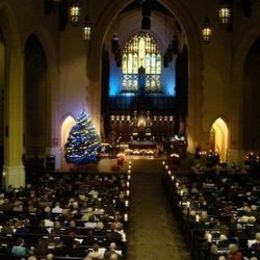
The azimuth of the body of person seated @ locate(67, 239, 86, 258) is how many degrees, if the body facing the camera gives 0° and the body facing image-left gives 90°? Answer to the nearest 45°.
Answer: approximately 180°

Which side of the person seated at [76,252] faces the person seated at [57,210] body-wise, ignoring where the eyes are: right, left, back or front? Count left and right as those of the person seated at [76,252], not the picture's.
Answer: front

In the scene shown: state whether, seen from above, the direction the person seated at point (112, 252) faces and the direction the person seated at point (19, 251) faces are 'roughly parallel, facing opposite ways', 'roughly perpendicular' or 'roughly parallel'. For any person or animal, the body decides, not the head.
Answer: roughly parallel

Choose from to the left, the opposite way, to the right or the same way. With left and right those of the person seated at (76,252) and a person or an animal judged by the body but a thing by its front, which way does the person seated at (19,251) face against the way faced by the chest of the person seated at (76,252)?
the same way

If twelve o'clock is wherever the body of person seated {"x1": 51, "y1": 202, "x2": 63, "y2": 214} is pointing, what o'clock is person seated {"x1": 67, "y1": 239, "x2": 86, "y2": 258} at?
person seated {"x1": 67, "y1": 239, "x2": 86, "y2": 258} is roughly at 6 o'clock from person seated {"x1": 51, "y1": 202, "x2": 63, "y2": 214}.

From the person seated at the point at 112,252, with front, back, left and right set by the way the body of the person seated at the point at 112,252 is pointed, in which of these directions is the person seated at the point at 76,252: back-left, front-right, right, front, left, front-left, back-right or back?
left

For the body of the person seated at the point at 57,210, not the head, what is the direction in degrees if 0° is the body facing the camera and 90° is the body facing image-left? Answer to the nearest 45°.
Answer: approximately 180°

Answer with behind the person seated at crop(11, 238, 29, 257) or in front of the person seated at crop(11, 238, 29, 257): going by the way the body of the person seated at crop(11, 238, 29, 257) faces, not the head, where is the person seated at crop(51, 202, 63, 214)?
in front

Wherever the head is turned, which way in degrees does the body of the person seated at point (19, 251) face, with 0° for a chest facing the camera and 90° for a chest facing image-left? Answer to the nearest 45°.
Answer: approximately 180°

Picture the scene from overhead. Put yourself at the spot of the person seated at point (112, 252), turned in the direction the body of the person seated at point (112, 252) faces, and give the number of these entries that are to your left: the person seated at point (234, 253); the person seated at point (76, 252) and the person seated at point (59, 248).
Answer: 2

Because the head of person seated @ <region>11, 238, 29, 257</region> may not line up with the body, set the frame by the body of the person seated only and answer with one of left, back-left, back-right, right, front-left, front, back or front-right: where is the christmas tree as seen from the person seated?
front

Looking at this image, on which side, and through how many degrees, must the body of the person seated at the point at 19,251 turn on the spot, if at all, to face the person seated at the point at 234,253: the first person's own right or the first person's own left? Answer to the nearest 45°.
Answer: approximately 90° to the first person's own right

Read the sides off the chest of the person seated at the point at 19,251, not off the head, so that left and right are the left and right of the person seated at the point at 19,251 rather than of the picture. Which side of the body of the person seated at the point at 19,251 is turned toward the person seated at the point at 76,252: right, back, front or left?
right

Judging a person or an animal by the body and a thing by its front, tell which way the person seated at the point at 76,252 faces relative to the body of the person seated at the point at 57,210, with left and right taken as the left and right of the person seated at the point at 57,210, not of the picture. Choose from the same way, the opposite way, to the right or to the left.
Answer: the same way

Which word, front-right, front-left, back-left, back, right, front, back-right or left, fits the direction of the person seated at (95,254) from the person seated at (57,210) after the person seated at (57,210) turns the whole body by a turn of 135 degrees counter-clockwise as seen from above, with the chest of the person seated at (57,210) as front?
front-left

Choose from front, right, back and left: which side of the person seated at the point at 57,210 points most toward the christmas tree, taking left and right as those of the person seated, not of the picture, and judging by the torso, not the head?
front

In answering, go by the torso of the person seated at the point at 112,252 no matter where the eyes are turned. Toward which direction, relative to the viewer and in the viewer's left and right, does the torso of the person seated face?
facing away from the viewer

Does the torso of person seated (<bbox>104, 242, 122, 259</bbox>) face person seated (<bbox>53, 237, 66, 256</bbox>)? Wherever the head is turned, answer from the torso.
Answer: no
